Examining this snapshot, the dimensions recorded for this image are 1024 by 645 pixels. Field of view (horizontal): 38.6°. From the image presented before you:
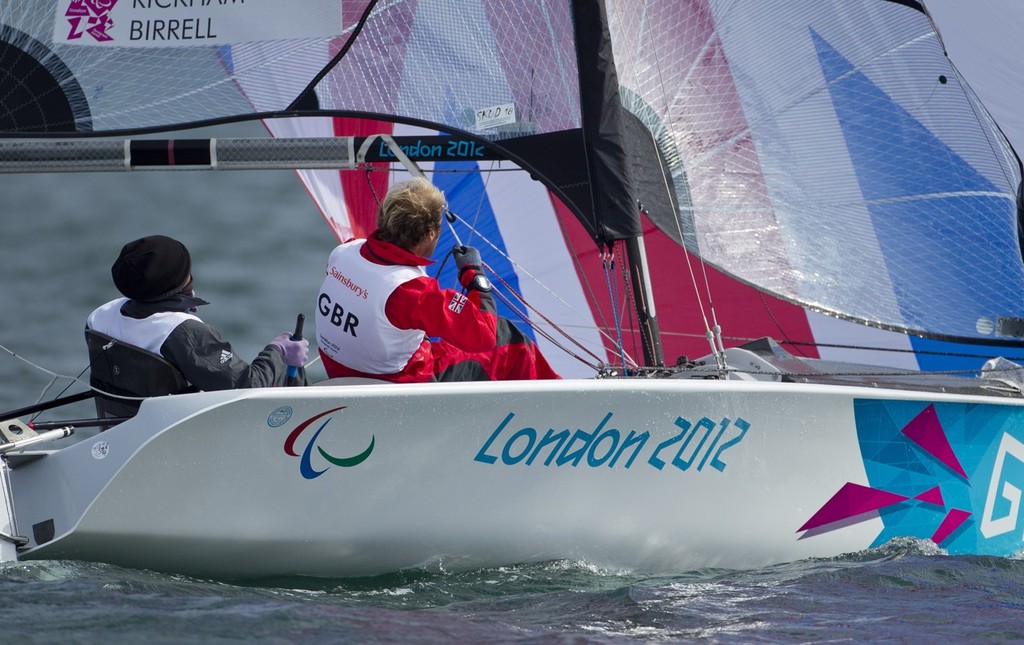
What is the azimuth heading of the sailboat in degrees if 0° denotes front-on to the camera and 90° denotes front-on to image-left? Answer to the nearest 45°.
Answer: approximately 270°

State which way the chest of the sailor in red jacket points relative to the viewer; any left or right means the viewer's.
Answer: facing away from the viewer and to the right of the viewer

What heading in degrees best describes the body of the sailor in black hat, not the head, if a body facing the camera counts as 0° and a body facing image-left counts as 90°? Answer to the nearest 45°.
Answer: approximately 225°
